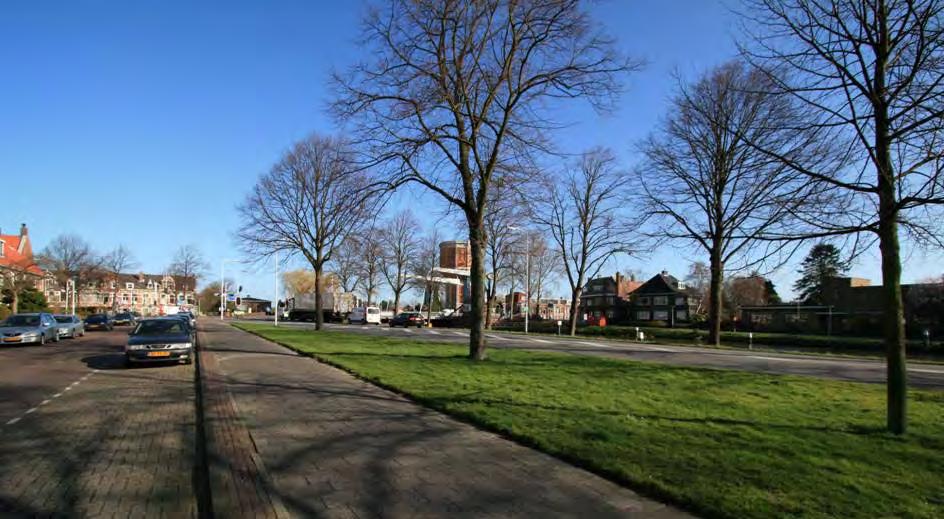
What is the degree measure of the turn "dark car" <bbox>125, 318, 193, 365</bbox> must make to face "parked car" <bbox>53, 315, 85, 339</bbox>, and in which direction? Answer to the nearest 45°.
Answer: approximately 180°

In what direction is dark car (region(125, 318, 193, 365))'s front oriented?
toward the camera

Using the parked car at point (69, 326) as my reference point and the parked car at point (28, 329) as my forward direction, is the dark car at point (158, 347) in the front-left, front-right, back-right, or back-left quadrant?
front-left

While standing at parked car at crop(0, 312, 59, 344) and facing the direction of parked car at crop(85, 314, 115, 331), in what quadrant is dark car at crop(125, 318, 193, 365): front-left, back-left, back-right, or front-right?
back-right

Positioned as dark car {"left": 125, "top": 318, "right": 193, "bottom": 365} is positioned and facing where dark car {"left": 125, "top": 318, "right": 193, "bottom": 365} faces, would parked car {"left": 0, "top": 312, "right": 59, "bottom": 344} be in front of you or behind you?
behind

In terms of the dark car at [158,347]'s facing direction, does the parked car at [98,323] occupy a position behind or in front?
behind
